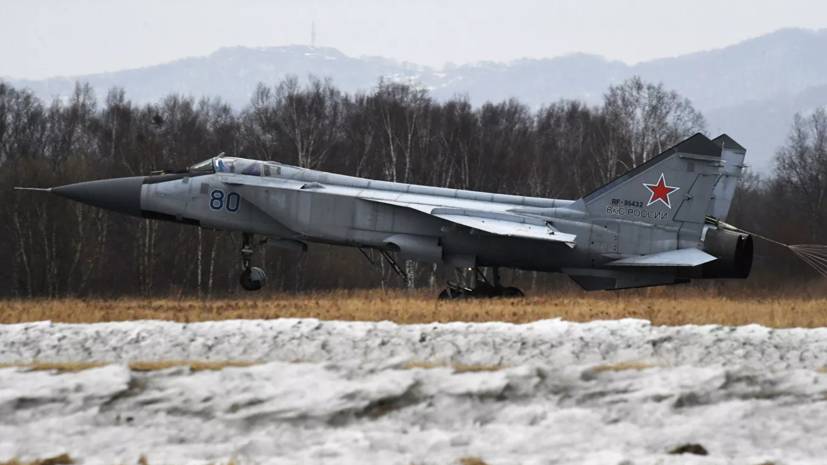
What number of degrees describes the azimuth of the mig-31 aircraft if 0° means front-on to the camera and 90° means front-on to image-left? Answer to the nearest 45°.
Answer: approximately 90°
